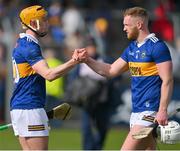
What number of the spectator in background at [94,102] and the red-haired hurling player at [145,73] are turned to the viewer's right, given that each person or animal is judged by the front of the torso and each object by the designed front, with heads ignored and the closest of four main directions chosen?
0

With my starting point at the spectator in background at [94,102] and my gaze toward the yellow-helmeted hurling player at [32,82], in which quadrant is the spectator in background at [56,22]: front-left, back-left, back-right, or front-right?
back-right

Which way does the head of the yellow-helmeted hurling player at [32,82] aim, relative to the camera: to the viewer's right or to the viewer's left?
to the viewer's right

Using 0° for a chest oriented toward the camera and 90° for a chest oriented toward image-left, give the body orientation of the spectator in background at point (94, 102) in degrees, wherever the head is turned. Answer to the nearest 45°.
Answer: approximately 45°

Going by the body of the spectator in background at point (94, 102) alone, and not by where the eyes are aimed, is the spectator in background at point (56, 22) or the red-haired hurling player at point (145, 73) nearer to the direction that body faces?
the red-haired hurling player

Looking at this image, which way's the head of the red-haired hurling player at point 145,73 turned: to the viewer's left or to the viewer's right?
to the viewer's left

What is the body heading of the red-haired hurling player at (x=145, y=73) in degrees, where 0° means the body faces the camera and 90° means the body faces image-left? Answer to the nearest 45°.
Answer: approximately 45°

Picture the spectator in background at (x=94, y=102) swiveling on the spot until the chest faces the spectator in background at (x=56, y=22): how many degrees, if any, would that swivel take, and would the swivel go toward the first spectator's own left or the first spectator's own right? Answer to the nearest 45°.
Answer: approximately 135° to the first spectator's own right

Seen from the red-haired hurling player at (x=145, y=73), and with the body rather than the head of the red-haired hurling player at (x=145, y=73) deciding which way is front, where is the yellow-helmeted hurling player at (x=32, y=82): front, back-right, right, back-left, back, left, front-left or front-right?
front-right

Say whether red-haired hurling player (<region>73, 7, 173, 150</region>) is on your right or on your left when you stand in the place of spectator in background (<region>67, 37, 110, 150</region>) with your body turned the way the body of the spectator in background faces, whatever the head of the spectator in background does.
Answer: on your left
